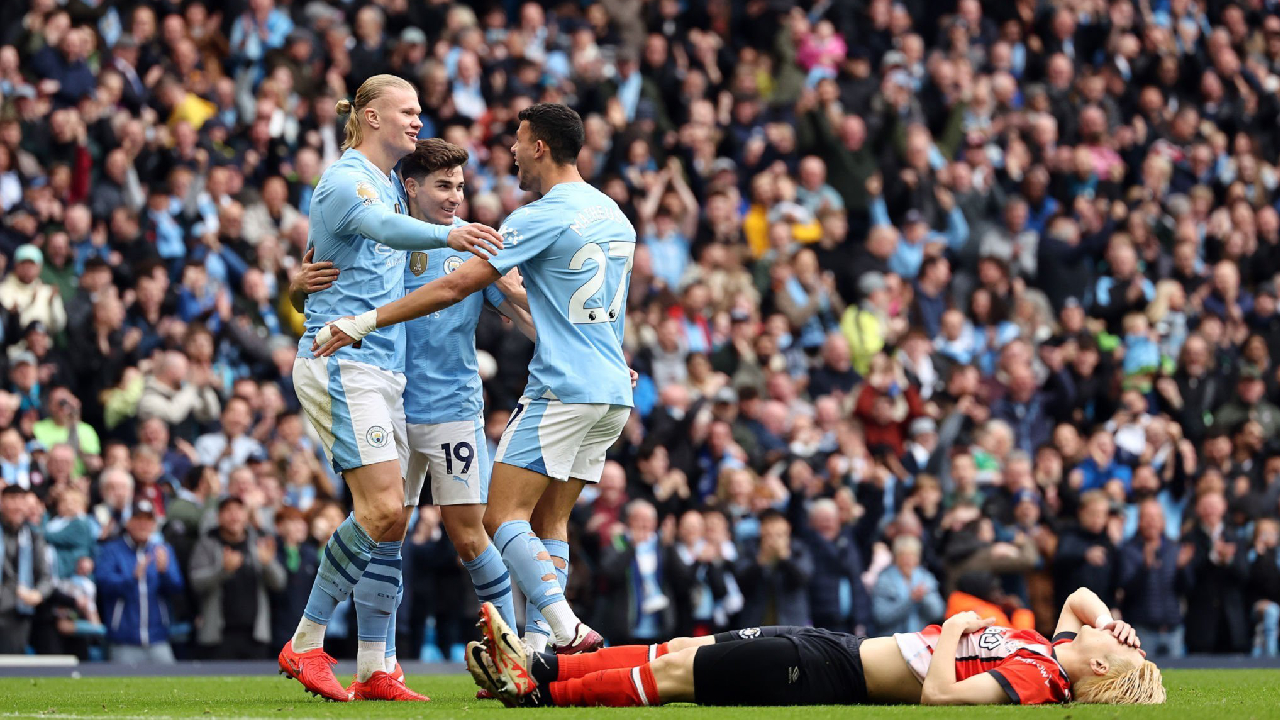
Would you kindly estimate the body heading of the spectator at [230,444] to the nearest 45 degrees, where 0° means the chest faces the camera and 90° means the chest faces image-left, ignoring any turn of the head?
approximately 0°

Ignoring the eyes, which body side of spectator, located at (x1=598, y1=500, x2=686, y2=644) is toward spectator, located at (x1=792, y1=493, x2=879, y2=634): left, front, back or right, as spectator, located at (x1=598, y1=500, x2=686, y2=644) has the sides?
left

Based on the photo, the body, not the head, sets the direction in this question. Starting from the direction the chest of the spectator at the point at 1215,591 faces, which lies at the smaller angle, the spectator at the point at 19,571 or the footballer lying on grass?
the footballer lying on grass

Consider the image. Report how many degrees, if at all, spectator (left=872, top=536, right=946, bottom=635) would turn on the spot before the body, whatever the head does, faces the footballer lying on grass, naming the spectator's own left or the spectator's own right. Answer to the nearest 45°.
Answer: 0° — they already face them

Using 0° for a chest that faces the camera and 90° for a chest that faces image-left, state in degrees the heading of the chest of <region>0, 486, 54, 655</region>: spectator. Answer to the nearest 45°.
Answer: approximately 0°

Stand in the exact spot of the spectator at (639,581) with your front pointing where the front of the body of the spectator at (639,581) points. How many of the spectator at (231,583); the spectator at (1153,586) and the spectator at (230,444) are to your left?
1

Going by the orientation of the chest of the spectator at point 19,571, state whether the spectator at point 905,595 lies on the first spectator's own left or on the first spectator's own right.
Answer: on the first spectator's own left

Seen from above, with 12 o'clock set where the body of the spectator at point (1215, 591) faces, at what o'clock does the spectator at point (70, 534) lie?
the spectator at point (70, 534) is roughly at 2 o'clock from the spectator at point (1215, 591).

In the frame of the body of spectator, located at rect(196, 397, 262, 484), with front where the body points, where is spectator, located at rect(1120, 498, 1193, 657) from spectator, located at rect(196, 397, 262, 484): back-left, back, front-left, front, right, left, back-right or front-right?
left

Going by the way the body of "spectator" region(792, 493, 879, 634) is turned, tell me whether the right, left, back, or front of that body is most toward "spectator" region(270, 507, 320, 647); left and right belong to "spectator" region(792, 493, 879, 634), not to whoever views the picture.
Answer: right
